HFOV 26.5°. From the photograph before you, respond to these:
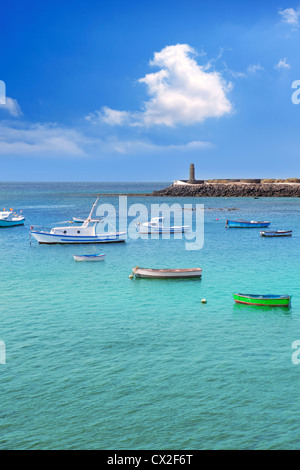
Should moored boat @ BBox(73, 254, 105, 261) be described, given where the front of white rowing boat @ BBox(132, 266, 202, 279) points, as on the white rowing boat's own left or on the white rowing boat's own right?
on the white rowing boat's own right

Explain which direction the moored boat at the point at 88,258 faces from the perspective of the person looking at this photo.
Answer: facing to the left of the viewer

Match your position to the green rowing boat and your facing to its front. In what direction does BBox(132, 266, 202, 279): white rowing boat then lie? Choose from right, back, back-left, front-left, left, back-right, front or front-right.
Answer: front-right

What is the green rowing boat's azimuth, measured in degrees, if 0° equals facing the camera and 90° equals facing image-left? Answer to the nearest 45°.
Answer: approximately 90°

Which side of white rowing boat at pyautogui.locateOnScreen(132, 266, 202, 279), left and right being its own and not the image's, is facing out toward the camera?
left
